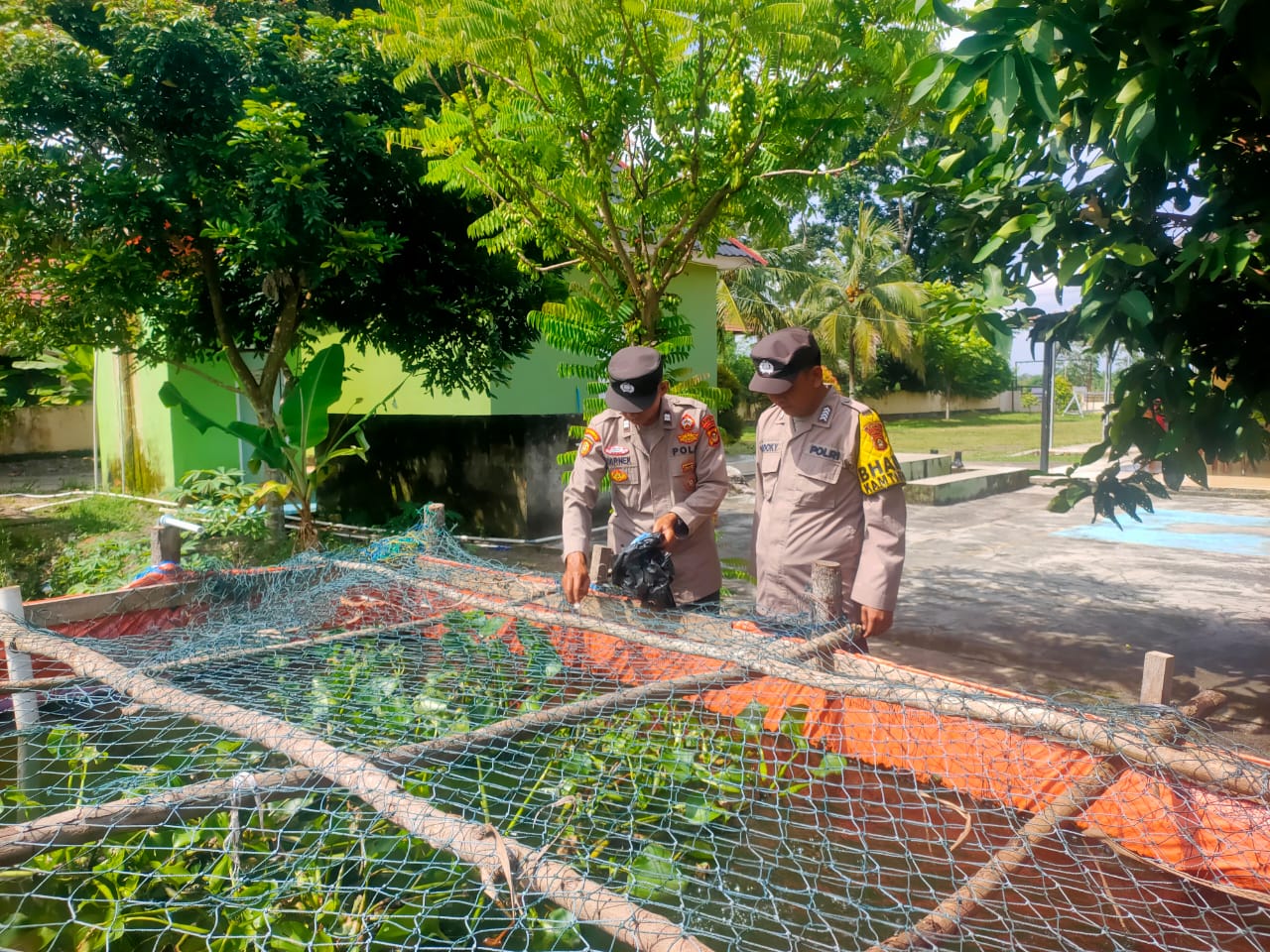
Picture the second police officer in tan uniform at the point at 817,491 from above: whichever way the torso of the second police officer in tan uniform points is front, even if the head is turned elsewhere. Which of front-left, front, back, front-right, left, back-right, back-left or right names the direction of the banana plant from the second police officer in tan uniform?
right

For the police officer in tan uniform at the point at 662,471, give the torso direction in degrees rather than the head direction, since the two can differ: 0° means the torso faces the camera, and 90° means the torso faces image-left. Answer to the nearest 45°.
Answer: approximately 0°

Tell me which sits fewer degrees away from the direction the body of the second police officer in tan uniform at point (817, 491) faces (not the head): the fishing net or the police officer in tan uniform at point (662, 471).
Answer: the fishing net

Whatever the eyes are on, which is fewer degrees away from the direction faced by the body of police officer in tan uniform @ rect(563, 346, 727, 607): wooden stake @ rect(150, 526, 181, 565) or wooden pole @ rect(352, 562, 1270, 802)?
the wooden pole

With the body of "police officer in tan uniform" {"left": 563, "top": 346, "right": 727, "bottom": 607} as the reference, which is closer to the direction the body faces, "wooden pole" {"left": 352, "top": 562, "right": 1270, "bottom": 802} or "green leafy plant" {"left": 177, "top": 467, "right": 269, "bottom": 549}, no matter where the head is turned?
the wooden pole

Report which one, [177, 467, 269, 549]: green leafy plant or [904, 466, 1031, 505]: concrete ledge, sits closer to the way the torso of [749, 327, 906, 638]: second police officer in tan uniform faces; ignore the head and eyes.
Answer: the green leafy plant

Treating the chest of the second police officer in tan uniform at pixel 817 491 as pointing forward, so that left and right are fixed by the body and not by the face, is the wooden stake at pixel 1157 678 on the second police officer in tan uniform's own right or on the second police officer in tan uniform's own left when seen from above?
on the second police officer in tan uniform's own left

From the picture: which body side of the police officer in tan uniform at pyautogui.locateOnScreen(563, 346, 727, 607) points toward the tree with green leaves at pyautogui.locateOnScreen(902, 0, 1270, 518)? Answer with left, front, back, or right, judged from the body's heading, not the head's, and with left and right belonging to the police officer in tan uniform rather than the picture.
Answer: left

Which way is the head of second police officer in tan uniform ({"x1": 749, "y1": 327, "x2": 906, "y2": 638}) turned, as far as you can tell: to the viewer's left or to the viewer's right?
to the viewer's left

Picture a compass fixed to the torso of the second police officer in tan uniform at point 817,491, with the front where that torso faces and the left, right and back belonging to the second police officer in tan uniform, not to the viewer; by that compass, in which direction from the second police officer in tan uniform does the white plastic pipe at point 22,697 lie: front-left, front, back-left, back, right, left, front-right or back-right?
front-right

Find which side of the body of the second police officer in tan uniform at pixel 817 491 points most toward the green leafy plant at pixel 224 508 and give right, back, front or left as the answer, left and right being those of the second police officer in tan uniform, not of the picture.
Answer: right

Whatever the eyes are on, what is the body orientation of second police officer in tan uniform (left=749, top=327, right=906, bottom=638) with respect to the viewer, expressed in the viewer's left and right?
facing the viewer and to the left of the viewer

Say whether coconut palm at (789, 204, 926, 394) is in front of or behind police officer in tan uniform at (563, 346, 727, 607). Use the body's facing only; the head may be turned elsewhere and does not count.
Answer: behind
